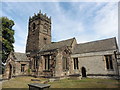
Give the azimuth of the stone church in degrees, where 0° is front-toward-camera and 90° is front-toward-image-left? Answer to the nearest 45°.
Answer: approximately 45°
